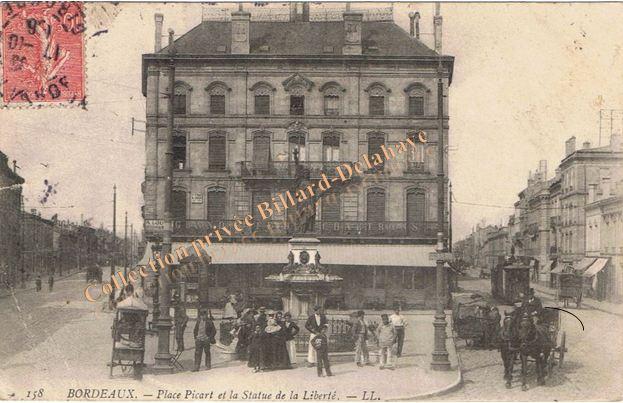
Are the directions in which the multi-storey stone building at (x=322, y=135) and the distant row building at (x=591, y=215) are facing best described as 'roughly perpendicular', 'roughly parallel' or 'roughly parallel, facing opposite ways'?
roughly perpendicular

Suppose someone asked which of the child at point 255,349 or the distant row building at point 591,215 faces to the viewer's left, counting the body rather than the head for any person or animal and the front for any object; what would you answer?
the distant row building

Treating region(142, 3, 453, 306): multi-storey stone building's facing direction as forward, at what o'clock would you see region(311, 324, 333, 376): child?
The child is roughly at 12 o'clock from the multi-storey stone building.

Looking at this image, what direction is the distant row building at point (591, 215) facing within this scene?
to the viewer's left

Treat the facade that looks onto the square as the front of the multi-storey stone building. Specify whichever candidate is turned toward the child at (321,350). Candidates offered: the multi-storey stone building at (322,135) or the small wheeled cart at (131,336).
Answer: the multi-storey stone building
